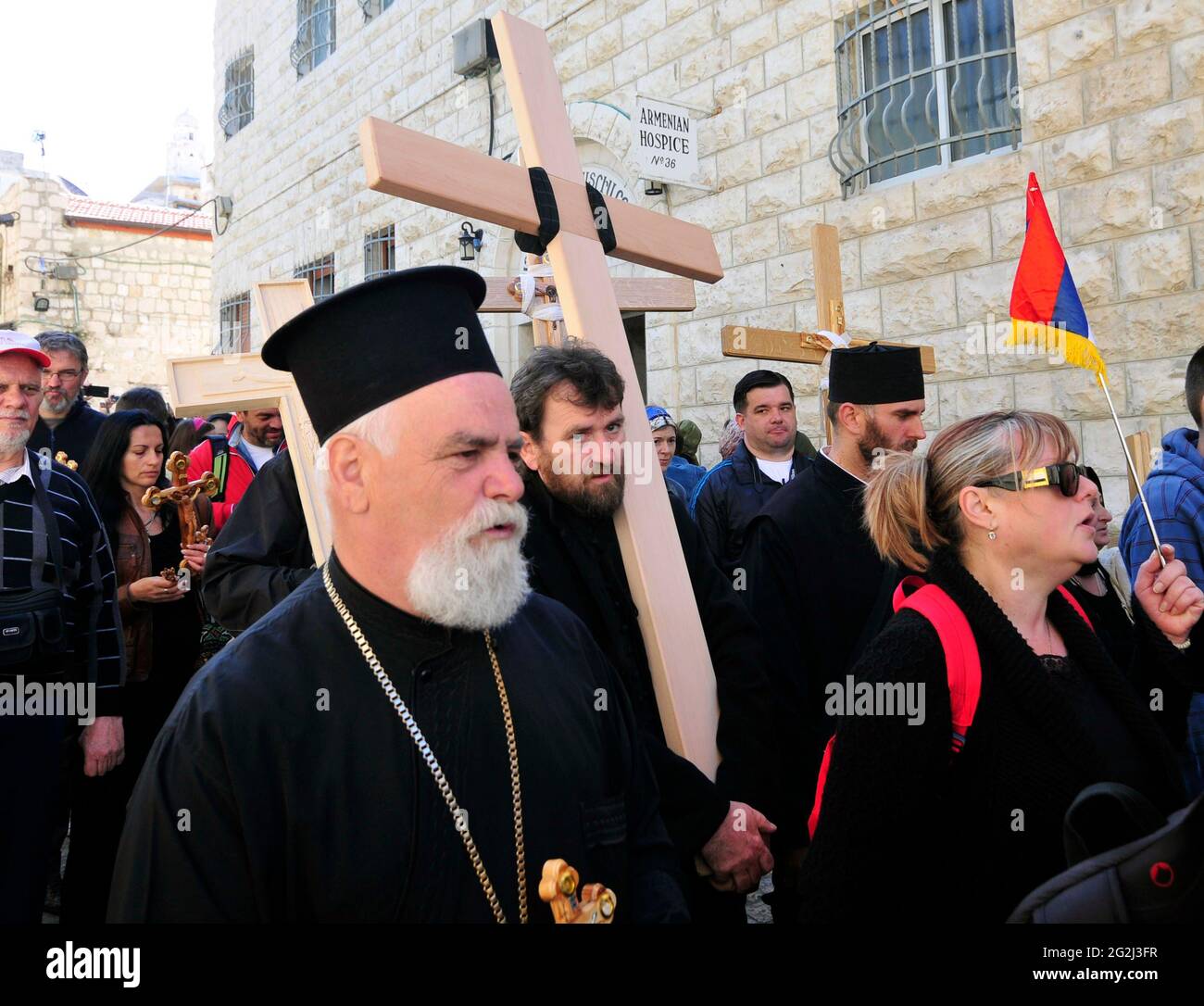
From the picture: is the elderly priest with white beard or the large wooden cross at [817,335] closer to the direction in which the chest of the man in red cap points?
the elderly priest with white beard

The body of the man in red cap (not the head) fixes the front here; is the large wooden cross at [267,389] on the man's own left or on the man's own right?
on the man's own left

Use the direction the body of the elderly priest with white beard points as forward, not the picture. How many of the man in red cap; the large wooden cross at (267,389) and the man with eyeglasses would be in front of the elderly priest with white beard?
0

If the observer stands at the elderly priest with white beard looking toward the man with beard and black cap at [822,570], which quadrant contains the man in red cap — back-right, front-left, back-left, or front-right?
front-left

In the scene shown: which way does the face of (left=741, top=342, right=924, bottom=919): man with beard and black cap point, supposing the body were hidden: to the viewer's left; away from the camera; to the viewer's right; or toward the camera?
to the viewer's right

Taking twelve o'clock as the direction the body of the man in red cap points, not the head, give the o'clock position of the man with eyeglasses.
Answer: The man with eyeglasses is roughly at 6 o'clock from the man in red cap.

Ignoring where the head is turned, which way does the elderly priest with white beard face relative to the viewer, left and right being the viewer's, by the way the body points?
facing the viewer and to the right of the viewer

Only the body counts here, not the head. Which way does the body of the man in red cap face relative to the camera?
toward the camera

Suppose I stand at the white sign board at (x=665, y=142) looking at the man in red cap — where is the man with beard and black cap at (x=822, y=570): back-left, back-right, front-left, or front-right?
front-left

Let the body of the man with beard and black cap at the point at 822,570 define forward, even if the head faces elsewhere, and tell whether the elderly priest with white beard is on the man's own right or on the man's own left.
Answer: on the man's own right

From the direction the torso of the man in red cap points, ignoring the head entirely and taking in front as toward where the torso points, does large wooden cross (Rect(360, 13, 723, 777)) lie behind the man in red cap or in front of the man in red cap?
in front

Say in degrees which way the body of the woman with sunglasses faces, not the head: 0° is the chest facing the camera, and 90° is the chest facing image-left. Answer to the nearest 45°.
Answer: approximately 315°

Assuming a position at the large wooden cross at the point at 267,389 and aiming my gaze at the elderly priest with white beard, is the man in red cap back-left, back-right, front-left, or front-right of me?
back-right

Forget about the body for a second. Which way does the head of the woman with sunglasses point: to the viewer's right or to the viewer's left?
to the viewer's right

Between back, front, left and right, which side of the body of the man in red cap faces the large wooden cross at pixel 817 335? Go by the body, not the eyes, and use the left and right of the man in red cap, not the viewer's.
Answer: left
